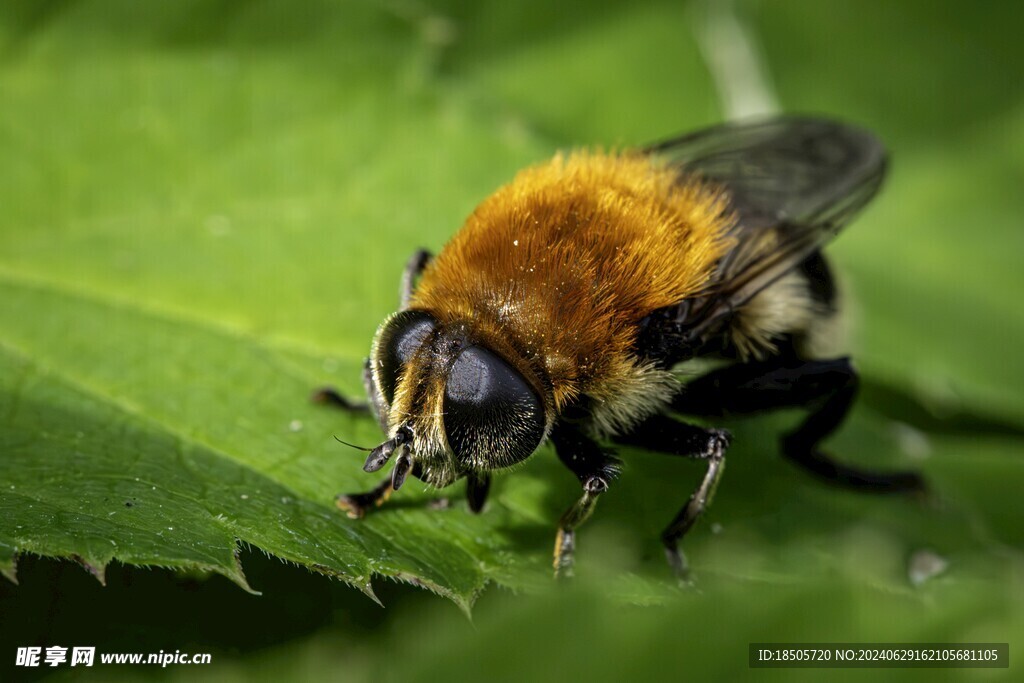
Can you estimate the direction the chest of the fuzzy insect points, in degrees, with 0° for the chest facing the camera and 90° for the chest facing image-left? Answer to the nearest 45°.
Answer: approximately 45°
